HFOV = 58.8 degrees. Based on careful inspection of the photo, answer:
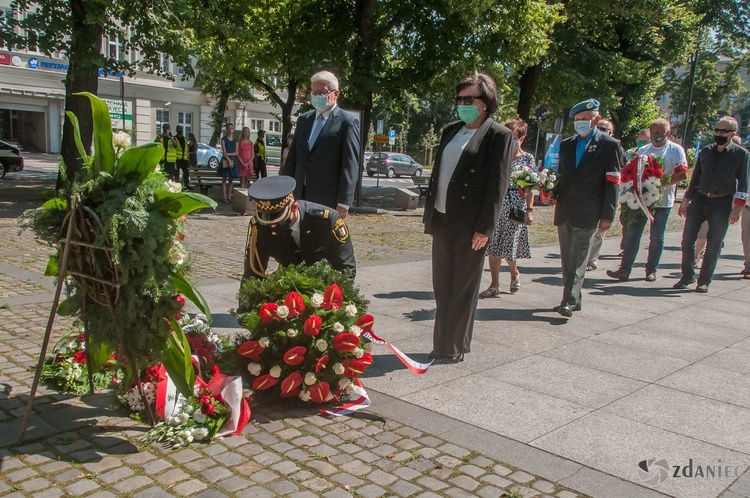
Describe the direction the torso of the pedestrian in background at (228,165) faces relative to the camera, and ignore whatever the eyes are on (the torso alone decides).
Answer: toward the camera

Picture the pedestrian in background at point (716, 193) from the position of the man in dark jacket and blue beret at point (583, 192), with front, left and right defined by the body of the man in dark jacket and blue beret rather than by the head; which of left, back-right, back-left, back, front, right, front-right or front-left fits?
back

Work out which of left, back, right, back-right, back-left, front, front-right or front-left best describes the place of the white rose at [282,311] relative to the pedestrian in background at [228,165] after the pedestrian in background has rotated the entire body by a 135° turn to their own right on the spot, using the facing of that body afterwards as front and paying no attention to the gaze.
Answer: back-left

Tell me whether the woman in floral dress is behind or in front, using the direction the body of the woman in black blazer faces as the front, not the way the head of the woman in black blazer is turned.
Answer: behind

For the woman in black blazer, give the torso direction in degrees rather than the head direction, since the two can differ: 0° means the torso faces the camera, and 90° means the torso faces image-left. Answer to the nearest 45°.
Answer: approximately 45°

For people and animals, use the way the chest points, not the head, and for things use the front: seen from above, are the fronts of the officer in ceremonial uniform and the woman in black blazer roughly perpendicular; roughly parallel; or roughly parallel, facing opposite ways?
roughly parallel

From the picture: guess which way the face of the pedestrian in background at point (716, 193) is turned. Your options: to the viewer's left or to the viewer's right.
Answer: to the viewer's left

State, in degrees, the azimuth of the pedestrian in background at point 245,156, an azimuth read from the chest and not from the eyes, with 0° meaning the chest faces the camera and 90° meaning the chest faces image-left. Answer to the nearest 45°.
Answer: approximately 0°

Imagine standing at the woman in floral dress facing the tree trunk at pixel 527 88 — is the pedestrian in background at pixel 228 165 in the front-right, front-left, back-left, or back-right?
front-left

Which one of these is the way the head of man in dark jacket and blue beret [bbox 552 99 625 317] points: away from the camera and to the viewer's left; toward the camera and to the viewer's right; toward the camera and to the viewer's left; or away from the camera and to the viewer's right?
toward the camera and to the viewer's left

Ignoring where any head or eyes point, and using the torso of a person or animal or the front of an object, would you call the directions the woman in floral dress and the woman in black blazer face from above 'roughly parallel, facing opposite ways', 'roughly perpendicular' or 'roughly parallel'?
roughly parallel

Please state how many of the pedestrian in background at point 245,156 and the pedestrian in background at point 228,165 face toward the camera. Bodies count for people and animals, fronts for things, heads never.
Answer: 2

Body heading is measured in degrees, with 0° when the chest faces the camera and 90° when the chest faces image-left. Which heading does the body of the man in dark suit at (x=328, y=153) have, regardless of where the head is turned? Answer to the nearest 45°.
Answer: approximately 45°
